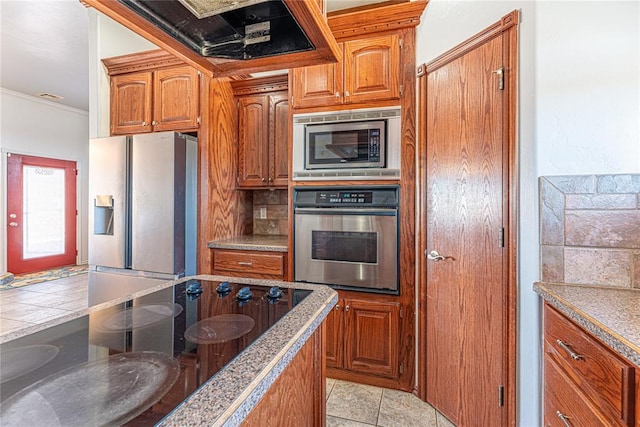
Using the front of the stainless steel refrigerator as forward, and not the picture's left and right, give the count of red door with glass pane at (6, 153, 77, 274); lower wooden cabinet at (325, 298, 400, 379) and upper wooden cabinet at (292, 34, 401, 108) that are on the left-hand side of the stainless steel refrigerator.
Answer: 2

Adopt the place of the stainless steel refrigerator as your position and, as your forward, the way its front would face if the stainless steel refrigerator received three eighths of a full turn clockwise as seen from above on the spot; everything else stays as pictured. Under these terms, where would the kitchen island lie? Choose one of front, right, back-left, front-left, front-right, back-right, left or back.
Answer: back

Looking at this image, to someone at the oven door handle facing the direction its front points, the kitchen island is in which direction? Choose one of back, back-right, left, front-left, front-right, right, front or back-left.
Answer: front

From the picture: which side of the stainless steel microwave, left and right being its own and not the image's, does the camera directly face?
front

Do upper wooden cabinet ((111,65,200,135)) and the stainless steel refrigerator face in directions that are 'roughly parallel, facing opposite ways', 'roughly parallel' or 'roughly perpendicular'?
roughly parallel

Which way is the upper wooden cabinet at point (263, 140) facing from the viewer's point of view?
toward the camera

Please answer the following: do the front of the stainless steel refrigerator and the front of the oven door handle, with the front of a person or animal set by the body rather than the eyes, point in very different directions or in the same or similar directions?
same or similar directions

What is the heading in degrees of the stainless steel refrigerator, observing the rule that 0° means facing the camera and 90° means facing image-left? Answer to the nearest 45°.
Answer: approximately 45°

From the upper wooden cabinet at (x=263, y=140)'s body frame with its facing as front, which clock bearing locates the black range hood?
The black range hood is roughly at 12 o'clock from the upper wooden cabinet.

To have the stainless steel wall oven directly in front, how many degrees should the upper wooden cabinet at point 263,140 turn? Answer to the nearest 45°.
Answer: approximately 45° to its left

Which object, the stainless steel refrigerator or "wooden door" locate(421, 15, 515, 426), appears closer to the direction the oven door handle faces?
the wooden door

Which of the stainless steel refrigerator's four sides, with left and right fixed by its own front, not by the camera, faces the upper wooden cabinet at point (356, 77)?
left

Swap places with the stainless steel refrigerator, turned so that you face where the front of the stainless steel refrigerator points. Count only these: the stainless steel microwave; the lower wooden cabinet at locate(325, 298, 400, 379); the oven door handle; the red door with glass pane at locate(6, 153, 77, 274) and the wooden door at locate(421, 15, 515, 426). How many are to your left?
4

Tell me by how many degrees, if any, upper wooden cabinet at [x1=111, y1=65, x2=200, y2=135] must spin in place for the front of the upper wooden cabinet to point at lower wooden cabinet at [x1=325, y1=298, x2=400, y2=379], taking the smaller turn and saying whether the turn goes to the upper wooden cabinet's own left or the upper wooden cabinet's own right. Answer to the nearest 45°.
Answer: approximately 90° to the upper wooden cabinet's own left

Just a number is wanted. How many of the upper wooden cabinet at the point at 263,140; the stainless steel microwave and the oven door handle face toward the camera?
3

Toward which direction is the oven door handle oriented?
toward the camera
